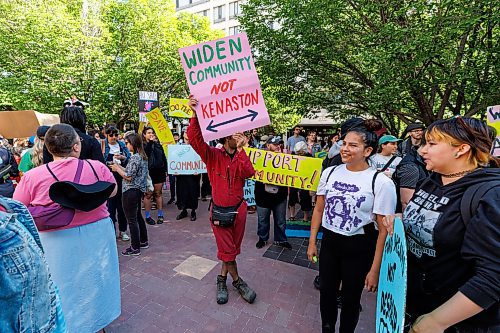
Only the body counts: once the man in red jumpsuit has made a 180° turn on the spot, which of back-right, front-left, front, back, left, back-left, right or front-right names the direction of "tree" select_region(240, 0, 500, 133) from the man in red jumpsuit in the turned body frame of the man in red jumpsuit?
front-right

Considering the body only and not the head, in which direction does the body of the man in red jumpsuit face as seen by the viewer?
toward the camera

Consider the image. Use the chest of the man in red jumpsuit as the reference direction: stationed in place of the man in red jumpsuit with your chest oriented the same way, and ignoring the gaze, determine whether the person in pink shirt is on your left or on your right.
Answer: on your right

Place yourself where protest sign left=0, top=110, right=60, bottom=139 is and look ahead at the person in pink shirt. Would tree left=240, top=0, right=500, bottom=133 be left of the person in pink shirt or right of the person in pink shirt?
left

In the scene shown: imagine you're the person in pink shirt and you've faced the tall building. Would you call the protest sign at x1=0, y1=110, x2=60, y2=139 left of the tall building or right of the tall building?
left

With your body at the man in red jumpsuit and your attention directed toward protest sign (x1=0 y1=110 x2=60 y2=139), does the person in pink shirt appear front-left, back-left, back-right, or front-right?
front-left

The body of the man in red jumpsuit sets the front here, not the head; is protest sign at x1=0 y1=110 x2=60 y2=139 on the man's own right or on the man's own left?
on the man's own right

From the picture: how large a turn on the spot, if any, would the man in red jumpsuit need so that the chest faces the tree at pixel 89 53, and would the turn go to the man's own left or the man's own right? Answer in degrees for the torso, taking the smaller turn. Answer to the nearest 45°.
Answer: approximately 135° to the man's own right

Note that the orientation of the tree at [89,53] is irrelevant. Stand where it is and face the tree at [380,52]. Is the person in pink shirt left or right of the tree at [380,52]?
right
